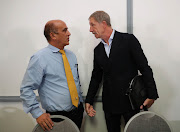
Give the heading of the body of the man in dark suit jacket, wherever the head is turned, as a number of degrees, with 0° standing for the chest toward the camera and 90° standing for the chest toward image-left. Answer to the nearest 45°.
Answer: approximately 45°

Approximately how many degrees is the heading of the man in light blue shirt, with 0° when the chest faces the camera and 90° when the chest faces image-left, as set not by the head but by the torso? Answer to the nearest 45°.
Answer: approximately 315°

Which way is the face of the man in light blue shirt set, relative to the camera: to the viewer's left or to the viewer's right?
to the viewer's right
